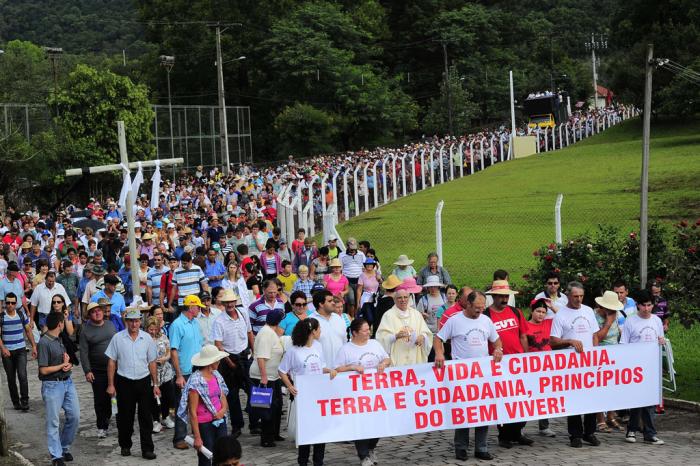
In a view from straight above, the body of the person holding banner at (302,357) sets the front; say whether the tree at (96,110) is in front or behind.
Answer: behind

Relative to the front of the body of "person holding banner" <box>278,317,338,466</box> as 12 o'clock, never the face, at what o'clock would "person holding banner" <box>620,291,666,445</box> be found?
"person holding banner" <box>620,291,666,445</box> is roughly at 10 o'clock from "person holding banner" <box>278,317,338,466</box>.

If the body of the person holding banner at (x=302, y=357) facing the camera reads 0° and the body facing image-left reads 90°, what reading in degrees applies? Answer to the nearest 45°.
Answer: approximately 315°

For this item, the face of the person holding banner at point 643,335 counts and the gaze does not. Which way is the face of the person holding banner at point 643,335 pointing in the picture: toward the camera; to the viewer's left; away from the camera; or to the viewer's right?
toward the camera

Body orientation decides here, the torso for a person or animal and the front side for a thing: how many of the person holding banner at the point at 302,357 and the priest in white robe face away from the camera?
0

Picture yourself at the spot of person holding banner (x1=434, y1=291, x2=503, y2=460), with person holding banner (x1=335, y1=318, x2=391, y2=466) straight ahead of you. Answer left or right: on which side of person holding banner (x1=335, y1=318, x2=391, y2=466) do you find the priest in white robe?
right

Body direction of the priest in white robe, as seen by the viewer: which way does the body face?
toward the camera

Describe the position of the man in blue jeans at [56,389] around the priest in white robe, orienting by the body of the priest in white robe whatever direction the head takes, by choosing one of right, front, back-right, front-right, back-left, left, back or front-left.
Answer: right

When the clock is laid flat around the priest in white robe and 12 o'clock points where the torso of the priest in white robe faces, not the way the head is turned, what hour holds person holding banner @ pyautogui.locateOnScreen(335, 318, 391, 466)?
The person holding banner is roughly at 1 o'clock from the priest in white robe.

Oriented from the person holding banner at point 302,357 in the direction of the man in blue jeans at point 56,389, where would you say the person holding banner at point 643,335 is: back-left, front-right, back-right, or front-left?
back-right

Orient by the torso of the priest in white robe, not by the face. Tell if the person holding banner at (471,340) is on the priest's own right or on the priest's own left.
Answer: on the priest's own left

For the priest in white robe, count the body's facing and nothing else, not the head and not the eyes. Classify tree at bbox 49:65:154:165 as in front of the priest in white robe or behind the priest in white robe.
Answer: behind

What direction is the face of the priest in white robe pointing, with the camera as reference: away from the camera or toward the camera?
toward the camera
